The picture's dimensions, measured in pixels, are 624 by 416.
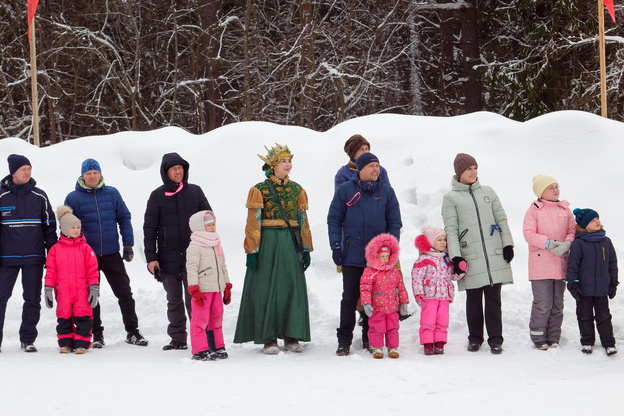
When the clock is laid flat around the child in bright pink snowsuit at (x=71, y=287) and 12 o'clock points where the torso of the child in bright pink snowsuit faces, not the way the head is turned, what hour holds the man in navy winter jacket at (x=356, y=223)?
The man in navy winter jacket is roughly at 10 o'clock from the child in bright pink snowsuit.

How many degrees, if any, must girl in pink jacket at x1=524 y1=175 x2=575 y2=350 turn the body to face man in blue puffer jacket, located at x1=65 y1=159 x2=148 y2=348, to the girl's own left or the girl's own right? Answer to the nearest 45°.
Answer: approximately 135° to the girl's own right

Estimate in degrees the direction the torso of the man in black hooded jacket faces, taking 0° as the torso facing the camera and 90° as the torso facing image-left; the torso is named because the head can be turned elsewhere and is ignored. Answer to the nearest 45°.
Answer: approximately 315°

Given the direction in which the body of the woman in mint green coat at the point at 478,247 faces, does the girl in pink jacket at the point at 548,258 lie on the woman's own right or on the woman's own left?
on the woman's own left

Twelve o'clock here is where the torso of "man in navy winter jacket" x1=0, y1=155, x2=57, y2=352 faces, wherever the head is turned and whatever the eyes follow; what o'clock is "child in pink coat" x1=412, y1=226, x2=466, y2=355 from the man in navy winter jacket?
The child in pink coat is roughly at 10 o'clock from the man in navy winter jacket.

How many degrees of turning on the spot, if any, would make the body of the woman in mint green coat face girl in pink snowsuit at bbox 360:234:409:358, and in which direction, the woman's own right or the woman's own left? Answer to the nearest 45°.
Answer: approximately 45° to the woman's own right

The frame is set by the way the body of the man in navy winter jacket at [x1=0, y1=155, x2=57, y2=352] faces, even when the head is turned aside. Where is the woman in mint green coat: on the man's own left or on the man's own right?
on the man's own left

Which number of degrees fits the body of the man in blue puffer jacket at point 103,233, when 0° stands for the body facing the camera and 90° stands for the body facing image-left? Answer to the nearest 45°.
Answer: approximately 0°

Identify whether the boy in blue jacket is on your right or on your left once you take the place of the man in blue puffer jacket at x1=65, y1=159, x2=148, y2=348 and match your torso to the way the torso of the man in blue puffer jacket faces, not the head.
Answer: on your left
